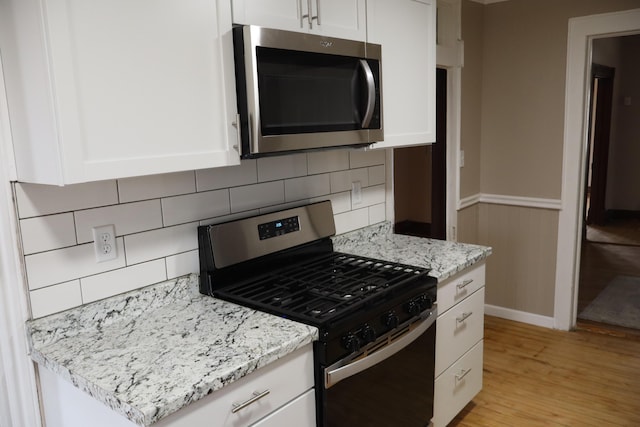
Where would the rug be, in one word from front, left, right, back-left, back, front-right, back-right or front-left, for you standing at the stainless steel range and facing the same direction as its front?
left

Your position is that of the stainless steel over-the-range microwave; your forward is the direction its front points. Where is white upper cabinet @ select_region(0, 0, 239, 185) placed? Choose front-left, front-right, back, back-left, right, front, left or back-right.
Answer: right

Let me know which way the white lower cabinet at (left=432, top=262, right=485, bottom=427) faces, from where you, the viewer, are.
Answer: facing the viewer and to the right of the viewer

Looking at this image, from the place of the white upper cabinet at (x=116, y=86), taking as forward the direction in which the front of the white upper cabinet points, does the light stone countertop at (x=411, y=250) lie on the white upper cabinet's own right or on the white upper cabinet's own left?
on the white upper cabinet's own left

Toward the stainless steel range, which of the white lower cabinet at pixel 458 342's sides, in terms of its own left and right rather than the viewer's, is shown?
right

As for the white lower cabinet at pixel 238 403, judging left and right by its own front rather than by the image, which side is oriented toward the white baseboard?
left

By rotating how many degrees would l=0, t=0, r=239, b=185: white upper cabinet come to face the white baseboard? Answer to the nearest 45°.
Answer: approximately 90° to its left

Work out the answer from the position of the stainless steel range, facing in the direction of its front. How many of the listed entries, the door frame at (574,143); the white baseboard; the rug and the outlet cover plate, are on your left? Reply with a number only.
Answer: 3

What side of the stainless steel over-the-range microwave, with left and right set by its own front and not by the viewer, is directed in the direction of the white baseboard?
left

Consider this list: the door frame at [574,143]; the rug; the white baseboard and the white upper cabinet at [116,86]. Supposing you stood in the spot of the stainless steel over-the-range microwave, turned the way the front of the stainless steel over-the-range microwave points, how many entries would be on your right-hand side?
1
